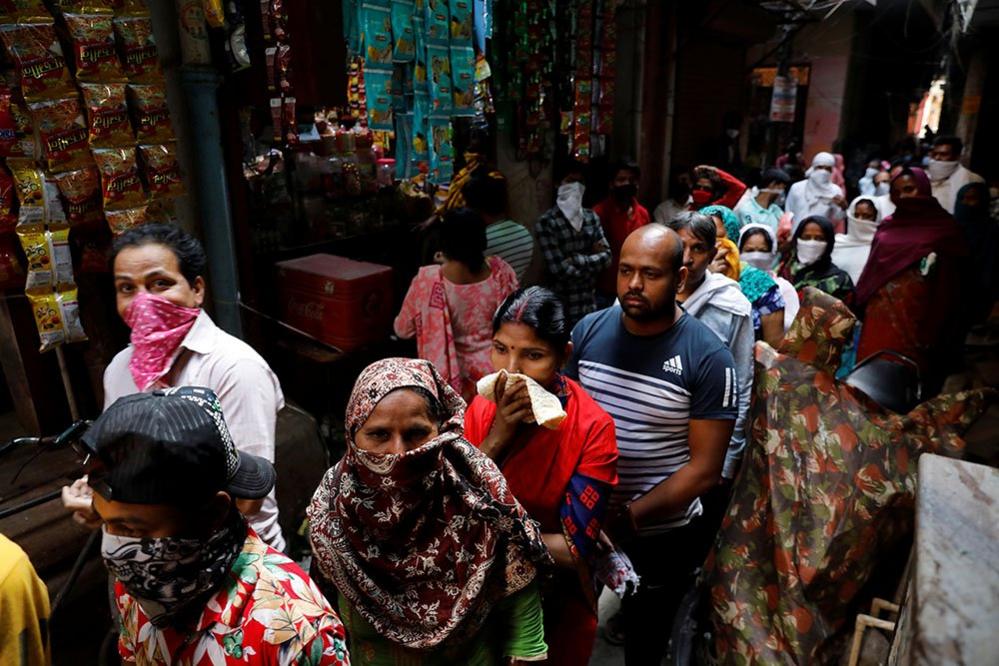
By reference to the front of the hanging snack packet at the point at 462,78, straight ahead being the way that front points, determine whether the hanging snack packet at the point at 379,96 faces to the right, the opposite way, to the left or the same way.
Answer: the same way

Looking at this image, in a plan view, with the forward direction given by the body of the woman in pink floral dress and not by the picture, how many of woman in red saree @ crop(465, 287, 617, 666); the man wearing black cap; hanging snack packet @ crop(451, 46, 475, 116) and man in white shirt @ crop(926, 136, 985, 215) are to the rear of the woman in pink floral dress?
2

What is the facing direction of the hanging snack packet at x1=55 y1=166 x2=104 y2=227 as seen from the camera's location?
facing the viewer

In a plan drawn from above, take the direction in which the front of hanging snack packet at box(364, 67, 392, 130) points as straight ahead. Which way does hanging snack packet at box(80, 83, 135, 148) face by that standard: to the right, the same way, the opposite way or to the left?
the same way

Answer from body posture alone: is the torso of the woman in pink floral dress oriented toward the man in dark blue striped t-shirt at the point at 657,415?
no

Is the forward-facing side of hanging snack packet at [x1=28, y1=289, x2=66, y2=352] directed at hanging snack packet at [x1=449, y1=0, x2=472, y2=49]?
no

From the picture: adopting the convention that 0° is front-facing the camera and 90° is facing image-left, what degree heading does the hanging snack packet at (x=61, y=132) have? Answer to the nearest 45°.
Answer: approximately 0°

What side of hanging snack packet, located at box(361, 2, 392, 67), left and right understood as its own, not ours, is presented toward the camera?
front

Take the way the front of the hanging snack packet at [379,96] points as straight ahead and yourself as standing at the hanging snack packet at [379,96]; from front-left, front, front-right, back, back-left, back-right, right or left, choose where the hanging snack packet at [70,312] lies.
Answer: front-right

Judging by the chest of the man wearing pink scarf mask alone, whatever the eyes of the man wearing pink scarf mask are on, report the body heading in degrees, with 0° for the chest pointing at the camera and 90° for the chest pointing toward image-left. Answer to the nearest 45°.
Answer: approximately 45°

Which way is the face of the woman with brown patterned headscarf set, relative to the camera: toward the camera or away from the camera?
toward the camera

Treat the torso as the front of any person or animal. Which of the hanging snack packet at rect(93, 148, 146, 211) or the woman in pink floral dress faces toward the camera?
the hanging snack packet

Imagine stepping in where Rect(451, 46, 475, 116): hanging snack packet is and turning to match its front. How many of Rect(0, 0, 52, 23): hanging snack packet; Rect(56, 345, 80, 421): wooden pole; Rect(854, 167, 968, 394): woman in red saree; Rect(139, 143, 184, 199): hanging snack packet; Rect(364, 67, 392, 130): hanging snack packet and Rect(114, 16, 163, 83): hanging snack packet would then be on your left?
1

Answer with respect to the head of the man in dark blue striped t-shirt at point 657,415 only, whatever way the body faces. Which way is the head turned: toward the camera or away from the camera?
toward the camera

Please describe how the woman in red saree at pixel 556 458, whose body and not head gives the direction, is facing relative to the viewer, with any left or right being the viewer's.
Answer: facing the viewer and to the left of the viewer

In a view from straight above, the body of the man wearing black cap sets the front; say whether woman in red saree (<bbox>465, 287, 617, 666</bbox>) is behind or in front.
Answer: behind
